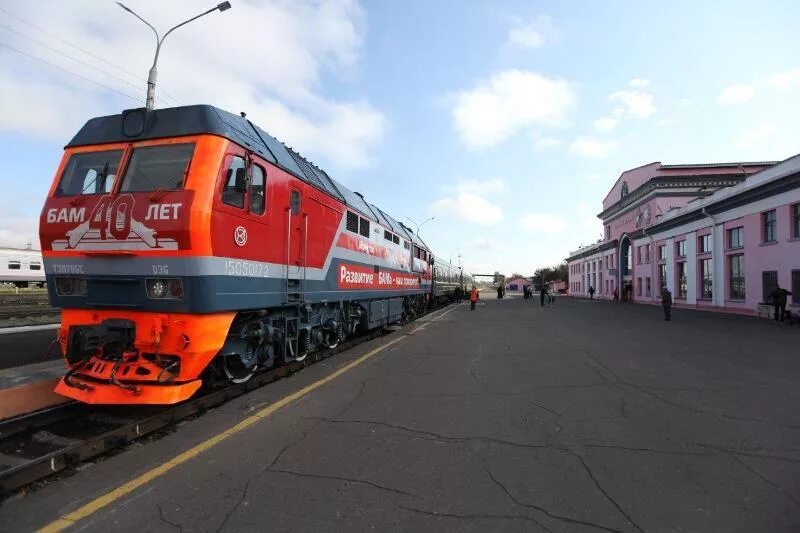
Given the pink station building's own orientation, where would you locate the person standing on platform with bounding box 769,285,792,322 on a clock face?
The person standing on platform is roughly at 10 o'clock from the pink station building.

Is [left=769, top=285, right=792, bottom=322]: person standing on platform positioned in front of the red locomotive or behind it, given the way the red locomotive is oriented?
behind

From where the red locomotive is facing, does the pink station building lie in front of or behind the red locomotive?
behind

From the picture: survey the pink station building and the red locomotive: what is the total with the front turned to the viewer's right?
0

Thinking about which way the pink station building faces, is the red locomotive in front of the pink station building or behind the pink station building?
in front

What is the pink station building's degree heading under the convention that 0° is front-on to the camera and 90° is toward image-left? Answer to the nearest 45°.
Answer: approximately 45°

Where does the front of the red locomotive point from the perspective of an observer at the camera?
facing the viewer and to the left of the viewer
